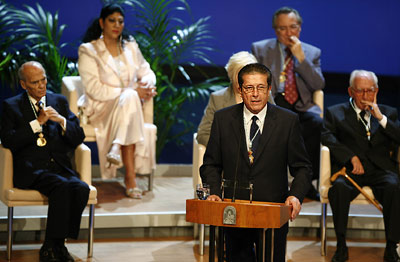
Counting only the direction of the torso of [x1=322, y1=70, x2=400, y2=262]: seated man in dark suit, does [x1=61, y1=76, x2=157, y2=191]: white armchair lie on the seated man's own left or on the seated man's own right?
on the seated man's own right

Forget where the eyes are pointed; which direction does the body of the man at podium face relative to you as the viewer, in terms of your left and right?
facing the viewer

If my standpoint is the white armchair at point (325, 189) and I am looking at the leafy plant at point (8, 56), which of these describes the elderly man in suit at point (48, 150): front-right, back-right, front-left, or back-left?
front-left

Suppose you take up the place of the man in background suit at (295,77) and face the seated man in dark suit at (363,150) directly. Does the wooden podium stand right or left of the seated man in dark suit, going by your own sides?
right

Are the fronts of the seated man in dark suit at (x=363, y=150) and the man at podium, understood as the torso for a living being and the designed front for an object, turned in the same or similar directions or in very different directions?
same or similar directions

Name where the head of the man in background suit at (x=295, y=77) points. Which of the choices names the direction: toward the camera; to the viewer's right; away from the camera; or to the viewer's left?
toward the camera

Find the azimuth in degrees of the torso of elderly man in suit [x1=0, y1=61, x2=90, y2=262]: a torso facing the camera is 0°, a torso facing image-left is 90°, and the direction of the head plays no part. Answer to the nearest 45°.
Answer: approximately 315°

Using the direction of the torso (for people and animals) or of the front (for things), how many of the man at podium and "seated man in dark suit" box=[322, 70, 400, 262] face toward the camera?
2

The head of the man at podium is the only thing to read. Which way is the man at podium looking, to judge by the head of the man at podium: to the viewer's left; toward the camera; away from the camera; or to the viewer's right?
toward the camera

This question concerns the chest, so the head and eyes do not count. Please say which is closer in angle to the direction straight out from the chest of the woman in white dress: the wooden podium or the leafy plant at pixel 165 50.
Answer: the wooden podium

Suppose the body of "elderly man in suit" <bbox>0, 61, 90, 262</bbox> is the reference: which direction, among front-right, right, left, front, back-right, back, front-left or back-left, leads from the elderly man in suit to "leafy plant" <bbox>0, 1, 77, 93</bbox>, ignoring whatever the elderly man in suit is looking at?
back-left

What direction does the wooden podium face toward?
toward the camera

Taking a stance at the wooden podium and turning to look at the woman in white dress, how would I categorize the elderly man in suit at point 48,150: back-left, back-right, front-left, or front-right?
front-left

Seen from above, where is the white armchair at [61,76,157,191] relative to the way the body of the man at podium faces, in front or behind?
behind

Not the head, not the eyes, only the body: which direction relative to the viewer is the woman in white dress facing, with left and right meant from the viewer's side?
facing the viewer and to the right of the viewer

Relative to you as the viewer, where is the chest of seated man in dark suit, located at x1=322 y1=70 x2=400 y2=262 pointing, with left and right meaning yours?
facing the viewer

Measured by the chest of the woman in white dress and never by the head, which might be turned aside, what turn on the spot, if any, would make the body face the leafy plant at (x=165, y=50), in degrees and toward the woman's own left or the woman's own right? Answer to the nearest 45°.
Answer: approximately 90° to the woman's own left
